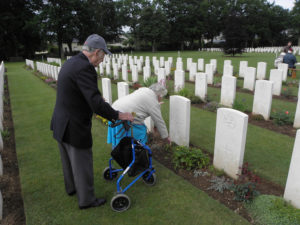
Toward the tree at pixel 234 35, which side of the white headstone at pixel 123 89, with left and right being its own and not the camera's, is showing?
back

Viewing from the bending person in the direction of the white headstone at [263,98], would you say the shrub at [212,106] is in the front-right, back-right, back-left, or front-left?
front-left

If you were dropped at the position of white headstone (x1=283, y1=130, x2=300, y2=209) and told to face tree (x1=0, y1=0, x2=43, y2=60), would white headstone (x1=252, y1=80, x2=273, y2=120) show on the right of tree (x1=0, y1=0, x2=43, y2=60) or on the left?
right

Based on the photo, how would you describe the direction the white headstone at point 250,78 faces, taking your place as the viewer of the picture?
facing the viewer and to the left of the viewer

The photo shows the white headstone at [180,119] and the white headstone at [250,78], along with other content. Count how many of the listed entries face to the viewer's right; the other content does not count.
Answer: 0

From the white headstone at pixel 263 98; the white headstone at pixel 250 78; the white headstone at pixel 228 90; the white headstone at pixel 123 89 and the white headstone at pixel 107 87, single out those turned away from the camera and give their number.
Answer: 0

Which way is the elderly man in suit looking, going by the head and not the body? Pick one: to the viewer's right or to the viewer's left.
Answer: to the viewer's right

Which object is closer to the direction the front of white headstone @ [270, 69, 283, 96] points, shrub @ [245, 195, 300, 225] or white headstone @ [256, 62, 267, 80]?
the shrub

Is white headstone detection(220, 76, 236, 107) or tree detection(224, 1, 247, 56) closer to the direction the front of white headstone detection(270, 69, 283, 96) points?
the white headstone

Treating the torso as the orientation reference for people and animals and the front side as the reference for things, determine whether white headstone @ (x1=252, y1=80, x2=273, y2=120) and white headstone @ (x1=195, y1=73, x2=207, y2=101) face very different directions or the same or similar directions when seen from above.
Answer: same or similar directions

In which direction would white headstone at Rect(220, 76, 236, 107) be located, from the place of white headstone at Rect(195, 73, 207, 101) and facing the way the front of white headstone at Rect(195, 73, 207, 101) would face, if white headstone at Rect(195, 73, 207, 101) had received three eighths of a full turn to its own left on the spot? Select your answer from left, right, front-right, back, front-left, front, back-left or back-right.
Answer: front-right

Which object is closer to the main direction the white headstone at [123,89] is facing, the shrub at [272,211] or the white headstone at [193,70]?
the shrub

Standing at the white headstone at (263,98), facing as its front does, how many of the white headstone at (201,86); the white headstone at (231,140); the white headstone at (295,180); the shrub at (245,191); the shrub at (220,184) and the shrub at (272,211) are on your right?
1

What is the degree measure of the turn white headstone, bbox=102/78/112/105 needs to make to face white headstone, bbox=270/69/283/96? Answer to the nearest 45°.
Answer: approximately 135° to its left

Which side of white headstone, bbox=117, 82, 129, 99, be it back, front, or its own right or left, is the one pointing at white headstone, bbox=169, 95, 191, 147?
left

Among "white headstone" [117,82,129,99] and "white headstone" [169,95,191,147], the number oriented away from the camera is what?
0

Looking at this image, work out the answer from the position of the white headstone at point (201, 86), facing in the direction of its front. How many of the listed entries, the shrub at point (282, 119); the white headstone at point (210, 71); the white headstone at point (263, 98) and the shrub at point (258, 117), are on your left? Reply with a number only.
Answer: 3

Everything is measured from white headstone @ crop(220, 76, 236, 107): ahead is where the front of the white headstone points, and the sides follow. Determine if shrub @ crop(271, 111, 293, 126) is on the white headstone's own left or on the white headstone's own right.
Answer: on the white headstone's own left

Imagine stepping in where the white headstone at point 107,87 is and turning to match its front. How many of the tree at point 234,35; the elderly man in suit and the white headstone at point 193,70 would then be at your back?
2
